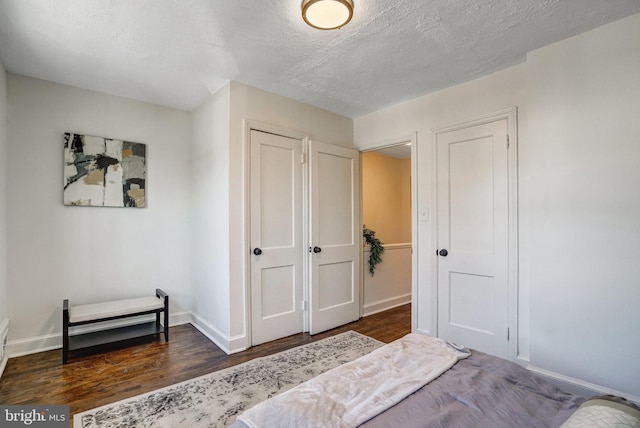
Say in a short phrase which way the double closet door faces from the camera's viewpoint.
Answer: facing the viewer and to the right of the viewer

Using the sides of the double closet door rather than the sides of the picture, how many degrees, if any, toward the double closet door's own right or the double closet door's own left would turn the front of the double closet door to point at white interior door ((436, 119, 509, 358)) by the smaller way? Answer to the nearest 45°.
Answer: approximately 45° to the double closet door's own left

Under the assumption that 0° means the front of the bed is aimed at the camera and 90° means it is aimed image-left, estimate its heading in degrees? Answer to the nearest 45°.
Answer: approximately 135°

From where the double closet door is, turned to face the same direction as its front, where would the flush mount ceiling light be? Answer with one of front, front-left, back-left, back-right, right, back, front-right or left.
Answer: front-right

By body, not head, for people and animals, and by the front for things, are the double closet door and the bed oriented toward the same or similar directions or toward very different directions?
very different directions

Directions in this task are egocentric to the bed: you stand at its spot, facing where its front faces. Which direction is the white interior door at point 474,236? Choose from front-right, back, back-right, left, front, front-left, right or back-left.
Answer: front-right

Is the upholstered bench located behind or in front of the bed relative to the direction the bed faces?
in front
